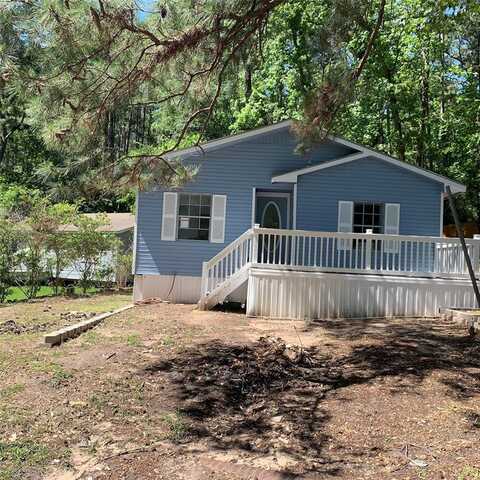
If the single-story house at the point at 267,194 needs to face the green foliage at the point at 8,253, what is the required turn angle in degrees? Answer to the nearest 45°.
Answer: approximately 90° to its right

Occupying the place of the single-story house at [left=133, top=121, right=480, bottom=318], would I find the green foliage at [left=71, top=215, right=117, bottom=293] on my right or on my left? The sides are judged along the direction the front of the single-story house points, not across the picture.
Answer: on my right

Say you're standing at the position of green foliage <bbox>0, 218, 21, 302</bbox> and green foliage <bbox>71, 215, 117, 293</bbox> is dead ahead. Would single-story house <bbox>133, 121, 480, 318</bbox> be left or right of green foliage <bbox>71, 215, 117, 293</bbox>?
right

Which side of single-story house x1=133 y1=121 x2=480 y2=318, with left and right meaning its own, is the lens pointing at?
front
